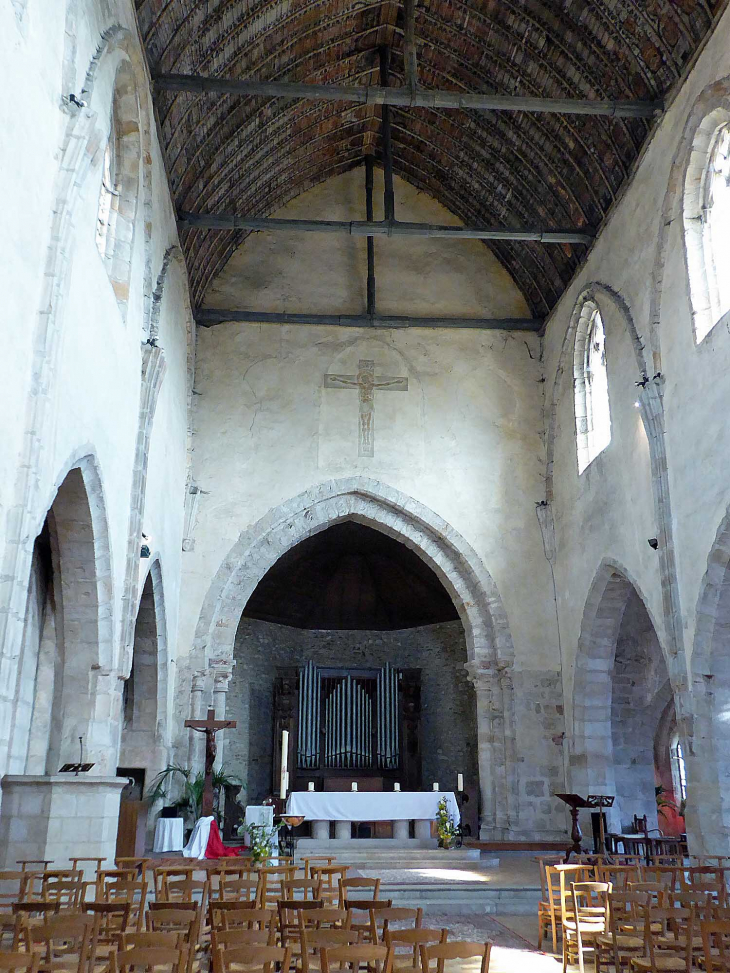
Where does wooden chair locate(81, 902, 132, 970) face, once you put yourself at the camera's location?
facing away from the viewer

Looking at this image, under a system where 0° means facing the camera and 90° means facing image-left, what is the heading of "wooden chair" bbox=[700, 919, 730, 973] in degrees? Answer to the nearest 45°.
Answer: approximately 180°

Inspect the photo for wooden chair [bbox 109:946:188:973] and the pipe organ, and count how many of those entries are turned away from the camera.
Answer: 1

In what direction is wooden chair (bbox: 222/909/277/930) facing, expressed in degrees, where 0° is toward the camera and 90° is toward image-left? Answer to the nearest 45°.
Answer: approximately 180°

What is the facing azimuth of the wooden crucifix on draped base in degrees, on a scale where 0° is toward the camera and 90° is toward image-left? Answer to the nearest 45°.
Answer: approximately 0°

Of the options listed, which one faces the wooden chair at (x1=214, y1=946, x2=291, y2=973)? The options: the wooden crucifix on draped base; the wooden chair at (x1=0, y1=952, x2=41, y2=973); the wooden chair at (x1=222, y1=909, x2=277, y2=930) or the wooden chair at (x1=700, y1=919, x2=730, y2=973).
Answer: the wooden crucifix on draped base

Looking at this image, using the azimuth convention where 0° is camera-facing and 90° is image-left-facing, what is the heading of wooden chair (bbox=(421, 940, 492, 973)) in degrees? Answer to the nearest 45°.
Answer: approximately 180°

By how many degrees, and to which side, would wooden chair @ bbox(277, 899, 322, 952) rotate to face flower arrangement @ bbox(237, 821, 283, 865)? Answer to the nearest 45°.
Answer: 0° — it already faces it

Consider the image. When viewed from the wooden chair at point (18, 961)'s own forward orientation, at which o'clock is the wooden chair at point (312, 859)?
the wooden chair at point (312, 859) is roughly at 1 o'clock from the wooden chair at point (18, 961).

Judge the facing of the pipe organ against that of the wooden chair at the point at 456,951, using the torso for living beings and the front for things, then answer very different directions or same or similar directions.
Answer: very different directions

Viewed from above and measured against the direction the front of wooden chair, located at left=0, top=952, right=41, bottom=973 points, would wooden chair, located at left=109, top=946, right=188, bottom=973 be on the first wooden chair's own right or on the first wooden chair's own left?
on the first wooden chair's own right

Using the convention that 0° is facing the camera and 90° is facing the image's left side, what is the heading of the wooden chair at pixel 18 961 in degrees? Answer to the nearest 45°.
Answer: approximately 180°
